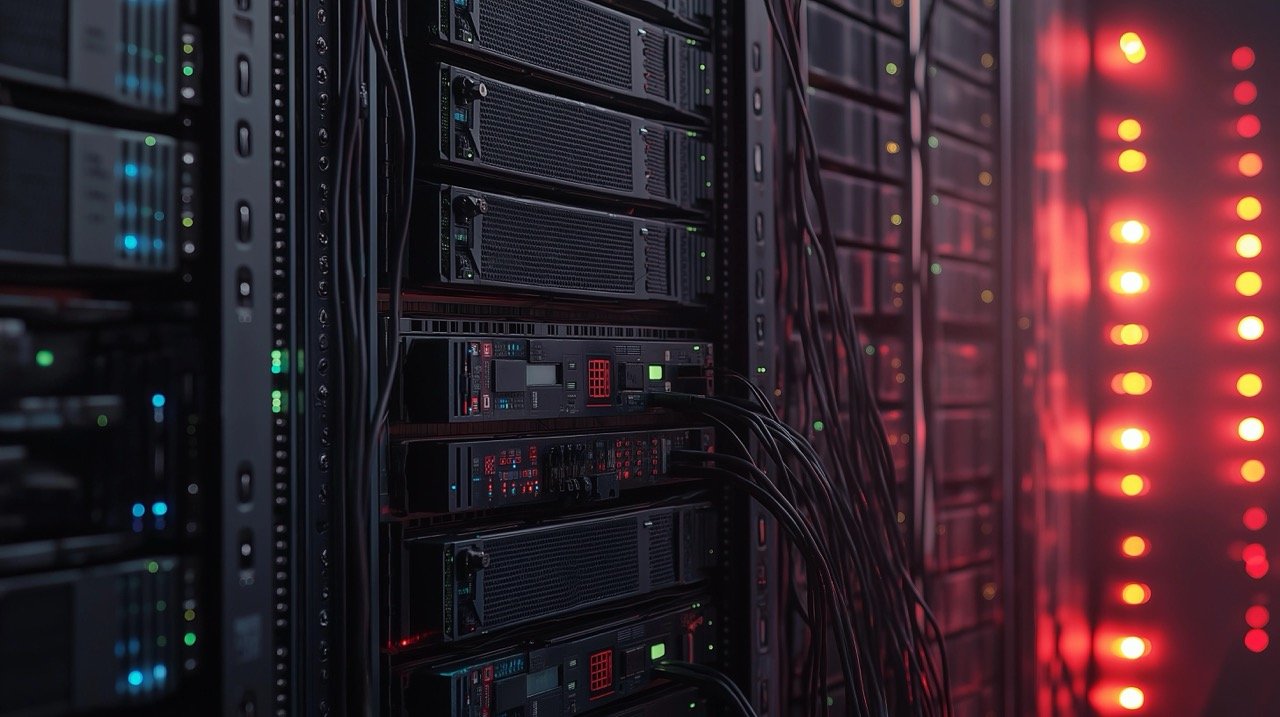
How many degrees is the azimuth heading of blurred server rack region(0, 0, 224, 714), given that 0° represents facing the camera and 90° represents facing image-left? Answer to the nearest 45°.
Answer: approximately 315°
